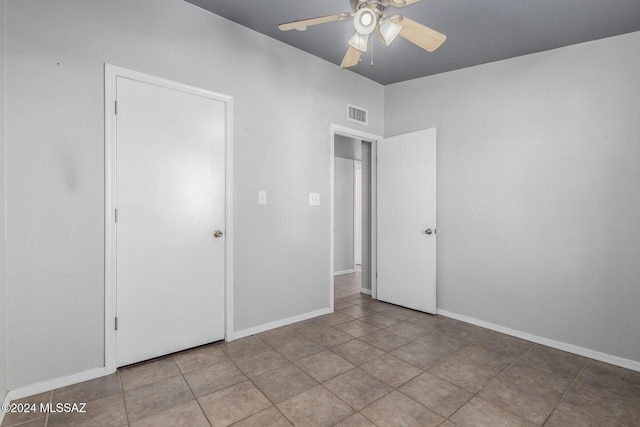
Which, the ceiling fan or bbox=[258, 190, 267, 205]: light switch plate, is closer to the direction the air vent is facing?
the ceiling fan

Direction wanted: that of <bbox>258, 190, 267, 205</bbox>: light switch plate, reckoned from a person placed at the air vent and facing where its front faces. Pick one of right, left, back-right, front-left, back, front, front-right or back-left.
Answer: right

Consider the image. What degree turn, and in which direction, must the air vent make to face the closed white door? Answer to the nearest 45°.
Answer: approximately 90° to its right

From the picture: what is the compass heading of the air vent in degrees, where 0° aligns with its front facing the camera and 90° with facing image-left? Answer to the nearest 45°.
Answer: approximately 315°

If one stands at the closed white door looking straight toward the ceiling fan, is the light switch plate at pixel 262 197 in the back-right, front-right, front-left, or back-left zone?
front-left

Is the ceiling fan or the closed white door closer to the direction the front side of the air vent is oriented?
the ceiling fan

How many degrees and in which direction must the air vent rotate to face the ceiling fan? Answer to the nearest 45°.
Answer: approximately 45° to its right

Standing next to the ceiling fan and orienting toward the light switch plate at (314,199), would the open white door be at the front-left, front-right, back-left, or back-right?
front-right
